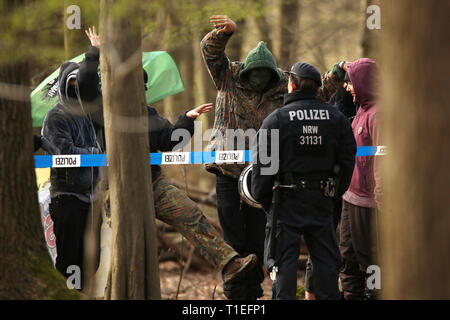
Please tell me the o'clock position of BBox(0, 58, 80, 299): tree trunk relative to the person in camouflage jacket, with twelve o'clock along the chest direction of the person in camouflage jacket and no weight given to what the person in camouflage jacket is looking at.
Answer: The tree trunk is roughly at 2 o'clock from the person in camouflage jacket.

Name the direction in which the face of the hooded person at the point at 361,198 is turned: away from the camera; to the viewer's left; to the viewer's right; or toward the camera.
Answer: to the viewer's left

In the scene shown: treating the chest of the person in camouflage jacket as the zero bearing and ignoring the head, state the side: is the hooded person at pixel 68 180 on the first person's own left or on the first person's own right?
on the first person's own right

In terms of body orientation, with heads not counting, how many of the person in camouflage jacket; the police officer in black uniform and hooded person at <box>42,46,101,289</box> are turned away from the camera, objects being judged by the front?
1

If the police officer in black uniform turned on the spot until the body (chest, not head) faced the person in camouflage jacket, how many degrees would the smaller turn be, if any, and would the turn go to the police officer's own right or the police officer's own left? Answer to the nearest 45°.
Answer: approximately 45° to the police officer's own left

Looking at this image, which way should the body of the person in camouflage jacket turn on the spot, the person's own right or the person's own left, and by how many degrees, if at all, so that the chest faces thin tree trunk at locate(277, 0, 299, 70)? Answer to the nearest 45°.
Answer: approximately 180°

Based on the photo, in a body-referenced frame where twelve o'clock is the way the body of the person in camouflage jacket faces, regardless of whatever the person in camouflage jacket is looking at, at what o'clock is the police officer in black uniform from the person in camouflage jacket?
The police officer in black uniform is roughly at 11 o'clock from the person in camouflage jacket.

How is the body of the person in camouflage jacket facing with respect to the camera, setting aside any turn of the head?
toward the camera

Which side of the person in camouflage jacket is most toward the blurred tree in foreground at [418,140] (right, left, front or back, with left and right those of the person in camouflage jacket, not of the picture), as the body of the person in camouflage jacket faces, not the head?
front

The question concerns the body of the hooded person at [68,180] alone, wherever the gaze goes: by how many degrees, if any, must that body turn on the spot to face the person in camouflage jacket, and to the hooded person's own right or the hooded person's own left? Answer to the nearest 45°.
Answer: approximately 45° to the hooded person's own left

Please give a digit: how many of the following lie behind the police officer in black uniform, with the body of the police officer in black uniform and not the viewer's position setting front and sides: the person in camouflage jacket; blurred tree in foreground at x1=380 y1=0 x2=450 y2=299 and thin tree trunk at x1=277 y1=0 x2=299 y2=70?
1

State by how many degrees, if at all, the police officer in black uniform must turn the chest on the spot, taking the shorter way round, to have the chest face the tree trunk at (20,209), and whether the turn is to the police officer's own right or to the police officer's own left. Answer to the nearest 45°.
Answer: approximately 90° to the police officer's own left

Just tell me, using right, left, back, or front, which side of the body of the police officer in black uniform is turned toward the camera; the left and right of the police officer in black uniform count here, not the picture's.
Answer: back

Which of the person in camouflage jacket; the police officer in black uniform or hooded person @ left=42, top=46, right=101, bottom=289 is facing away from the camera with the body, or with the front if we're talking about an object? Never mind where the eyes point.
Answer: the police officer in black uniform

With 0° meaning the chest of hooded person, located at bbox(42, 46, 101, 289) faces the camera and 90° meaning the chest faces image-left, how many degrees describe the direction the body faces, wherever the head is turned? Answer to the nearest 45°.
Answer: approximately 315°

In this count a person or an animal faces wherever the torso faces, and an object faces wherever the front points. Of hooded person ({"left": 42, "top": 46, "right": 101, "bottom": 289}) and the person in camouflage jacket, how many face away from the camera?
0

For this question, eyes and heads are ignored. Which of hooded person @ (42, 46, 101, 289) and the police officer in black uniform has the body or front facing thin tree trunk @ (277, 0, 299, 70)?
the police officer in black uniform

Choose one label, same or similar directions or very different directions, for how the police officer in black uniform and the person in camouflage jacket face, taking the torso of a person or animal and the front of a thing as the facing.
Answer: very different directions

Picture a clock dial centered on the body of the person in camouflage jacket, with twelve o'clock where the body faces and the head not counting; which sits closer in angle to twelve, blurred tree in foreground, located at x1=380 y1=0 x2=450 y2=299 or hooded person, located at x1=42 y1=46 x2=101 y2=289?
the blurred tree in foreground

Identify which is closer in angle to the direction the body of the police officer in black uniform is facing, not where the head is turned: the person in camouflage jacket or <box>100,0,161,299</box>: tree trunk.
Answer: the person in camouflage jacket
